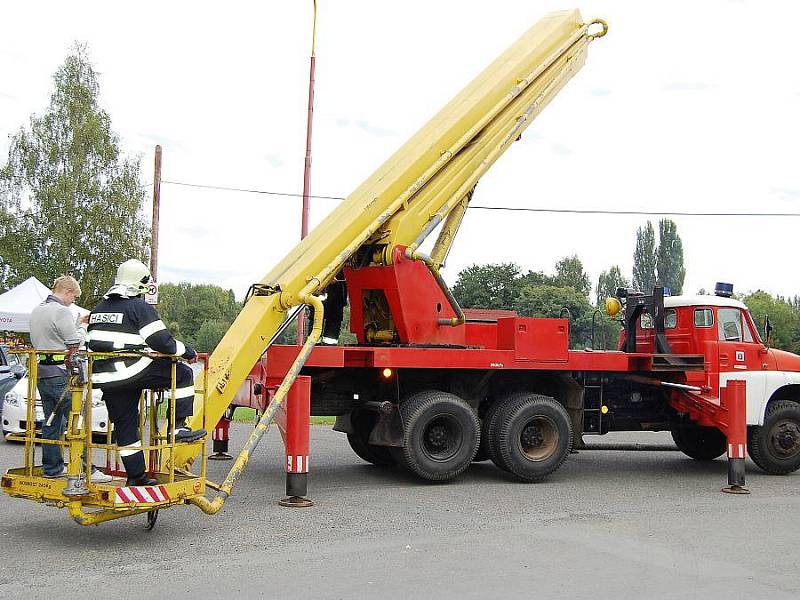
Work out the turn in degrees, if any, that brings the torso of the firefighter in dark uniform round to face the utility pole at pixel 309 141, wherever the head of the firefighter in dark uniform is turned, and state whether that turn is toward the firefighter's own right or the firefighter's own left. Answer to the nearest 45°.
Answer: approximately 45° to the firefighter's own left

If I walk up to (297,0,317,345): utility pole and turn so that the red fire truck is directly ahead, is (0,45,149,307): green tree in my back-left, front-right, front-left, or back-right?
back-right

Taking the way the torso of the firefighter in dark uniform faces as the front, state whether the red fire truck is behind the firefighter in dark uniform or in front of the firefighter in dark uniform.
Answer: in front

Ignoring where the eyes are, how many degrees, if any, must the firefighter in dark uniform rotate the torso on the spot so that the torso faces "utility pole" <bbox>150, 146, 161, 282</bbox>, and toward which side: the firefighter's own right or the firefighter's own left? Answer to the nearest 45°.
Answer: approximately 45° to the firefighter's own left

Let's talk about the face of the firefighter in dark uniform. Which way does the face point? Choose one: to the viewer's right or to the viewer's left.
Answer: to the viewer's right

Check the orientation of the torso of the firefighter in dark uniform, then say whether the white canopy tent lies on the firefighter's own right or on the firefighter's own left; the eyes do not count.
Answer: on the firefighter's own left

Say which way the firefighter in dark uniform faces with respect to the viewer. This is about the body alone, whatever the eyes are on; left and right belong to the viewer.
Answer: facing away from the viewer and to the right of the viewer

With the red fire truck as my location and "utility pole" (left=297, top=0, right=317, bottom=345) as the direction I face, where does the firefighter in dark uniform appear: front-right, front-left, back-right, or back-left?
back-left
